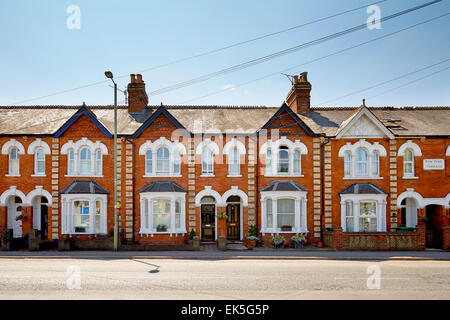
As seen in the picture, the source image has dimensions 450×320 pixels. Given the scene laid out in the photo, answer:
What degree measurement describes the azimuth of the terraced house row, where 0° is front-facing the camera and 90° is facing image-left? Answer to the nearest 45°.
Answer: approximately 0°
